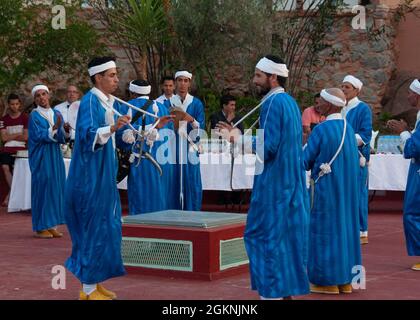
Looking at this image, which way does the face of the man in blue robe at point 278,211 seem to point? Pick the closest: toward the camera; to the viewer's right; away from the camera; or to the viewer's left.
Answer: to the viewer's left

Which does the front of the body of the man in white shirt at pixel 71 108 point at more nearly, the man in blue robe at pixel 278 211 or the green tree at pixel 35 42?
the man in blue robe

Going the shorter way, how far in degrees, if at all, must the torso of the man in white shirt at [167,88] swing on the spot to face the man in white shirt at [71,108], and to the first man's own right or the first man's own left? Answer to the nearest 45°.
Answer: approximately 135° to the first man's own right

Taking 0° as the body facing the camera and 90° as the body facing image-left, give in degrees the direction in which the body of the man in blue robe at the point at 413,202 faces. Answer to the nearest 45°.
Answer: approximately 90°

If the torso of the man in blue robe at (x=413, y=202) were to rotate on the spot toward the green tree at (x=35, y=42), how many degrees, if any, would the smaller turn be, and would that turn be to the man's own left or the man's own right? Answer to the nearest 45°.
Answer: approximately 45° to the man's own right

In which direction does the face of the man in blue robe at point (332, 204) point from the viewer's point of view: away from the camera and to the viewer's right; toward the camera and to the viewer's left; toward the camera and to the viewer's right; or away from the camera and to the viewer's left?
away from the camera and to the viewer's left

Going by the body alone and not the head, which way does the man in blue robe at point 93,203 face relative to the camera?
to the viewer's right

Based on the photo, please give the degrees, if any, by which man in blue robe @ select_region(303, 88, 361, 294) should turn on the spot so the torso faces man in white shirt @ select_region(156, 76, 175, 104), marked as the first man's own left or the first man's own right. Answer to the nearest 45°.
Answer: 0° — they already face them

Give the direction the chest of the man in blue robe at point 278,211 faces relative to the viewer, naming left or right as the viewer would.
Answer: facing to the left of the viewer

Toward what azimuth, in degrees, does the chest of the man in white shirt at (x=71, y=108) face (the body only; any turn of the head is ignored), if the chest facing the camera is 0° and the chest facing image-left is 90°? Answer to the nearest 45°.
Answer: approximately 0°

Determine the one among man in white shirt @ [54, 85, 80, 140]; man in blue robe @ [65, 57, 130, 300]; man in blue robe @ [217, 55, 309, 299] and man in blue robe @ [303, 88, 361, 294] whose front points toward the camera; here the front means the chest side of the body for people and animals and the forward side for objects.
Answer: the man in white shirt

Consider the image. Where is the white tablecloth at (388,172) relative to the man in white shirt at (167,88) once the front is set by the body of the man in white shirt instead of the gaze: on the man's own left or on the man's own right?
on the man's own left
